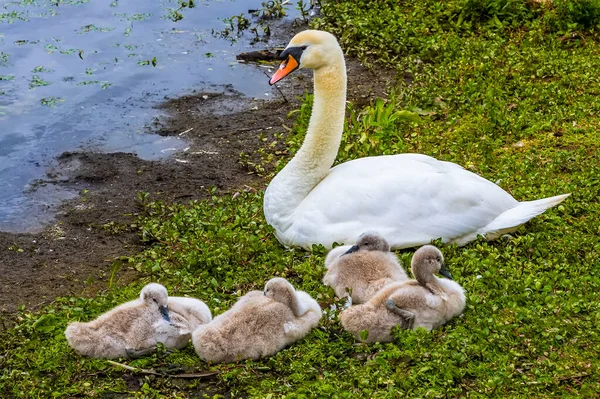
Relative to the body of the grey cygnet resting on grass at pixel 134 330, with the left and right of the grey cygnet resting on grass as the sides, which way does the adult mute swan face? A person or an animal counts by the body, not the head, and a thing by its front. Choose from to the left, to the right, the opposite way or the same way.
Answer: the opposite way

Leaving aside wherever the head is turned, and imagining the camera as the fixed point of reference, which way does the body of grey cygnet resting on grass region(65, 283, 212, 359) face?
to the viewer's right

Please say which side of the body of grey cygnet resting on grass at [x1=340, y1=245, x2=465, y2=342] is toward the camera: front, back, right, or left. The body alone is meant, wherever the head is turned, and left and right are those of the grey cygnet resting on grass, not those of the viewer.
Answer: right

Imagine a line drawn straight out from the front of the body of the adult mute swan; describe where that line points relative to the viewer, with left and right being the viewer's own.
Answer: facing to the left of the viewer

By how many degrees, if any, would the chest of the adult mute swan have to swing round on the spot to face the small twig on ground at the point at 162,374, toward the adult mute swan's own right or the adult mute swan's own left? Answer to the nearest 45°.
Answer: approximately 45° to the adult mute swan's own left

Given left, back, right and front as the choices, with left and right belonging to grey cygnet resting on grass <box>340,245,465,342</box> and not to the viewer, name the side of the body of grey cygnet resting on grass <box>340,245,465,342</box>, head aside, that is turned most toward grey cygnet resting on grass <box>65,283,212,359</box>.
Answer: back

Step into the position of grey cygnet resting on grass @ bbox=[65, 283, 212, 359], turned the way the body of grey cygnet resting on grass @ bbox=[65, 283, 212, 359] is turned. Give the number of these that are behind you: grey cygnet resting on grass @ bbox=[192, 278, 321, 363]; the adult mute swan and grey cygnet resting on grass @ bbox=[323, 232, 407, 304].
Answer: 0

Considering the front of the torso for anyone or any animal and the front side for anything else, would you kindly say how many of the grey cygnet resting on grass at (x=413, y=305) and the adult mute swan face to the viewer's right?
1

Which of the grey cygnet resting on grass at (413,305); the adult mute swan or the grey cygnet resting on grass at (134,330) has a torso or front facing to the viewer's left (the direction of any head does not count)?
the adult mute swan

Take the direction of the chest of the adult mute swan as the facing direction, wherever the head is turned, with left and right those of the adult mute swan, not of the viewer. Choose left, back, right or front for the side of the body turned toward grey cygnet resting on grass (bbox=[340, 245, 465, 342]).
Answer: left

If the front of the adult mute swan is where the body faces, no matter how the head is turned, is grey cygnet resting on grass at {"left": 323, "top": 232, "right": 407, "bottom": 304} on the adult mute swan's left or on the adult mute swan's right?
on the adult mute swan's left

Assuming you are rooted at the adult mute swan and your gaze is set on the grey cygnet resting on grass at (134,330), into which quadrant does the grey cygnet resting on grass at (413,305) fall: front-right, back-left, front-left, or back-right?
front-left

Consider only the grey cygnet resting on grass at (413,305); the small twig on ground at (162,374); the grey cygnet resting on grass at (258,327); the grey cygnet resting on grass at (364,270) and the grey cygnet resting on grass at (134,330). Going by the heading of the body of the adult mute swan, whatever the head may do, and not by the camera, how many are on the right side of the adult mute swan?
0

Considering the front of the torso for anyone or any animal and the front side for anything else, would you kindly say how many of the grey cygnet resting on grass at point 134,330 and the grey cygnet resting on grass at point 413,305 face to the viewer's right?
2
